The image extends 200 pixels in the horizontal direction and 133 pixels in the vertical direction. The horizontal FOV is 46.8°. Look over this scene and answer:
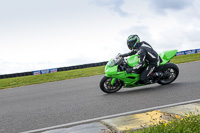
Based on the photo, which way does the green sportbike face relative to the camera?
to the viewer's left
